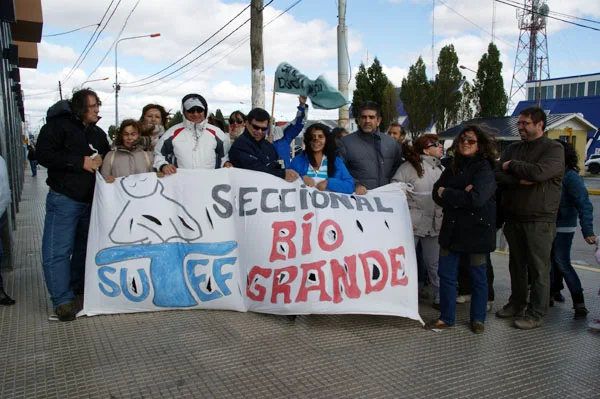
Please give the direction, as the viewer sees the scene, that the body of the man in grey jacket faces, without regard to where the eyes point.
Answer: toward the camera

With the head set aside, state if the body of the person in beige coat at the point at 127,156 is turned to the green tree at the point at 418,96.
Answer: no

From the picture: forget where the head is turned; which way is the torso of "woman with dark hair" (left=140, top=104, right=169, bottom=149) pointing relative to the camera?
toward the camera

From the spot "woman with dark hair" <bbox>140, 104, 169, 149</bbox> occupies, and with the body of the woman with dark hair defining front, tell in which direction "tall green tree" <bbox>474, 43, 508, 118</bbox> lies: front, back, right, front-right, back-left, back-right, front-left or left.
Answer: back-left

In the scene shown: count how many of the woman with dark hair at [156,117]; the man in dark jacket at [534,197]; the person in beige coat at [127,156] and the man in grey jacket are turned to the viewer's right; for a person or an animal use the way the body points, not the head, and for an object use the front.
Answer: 0

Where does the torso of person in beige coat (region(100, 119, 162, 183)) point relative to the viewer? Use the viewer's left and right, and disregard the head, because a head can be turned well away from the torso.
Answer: facing the viewer

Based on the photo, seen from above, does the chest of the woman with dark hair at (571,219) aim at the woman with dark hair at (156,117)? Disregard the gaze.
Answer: no

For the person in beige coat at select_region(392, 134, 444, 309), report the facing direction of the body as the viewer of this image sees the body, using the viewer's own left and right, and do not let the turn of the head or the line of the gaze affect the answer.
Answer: facing the viewer and to the right of the viewer

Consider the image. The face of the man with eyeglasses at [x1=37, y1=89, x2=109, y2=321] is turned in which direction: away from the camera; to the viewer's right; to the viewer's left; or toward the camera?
to the viewer's right

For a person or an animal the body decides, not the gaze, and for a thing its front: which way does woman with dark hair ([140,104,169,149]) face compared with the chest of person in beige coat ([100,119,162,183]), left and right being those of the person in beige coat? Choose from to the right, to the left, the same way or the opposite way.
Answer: the same way

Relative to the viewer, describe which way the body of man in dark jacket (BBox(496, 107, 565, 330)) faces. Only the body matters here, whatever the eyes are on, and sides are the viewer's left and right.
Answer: facing the viewer and to the left of the viewer

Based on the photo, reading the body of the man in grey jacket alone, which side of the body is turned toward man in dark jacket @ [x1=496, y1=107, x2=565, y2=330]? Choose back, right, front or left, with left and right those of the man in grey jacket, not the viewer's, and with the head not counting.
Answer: left

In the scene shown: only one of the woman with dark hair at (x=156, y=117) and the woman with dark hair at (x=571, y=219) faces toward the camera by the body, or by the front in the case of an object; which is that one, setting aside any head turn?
the woman with dark hair at (x=156, y=117)

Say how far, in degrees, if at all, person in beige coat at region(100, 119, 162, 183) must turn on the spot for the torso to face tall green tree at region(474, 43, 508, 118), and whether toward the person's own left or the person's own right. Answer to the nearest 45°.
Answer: approximately 135° to the person's own left
